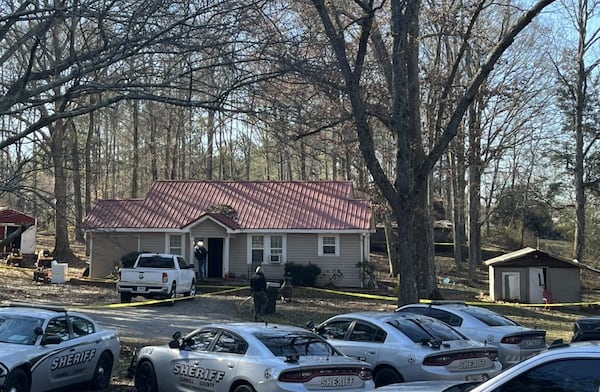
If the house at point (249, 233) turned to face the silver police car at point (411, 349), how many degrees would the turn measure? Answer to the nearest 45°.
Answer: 0° — it already faces it

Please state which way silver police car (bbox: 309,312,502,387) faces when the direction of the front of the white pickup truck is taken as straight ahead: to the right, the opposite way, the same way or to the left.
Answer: to the left

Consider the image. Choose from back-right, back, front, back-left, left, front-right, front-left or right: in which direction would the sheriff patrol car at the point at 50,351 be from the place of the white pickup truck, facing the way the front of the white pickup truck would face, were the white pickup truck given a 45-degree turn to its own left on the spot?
back

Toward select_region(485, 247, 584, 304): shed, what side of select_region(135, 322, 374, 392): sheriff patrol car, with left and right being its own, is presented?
right

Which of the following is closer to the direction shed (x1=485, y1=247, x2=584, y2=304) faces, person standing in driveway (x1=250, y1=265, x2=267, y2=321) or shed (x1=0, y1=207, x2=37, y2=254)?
the person standing in driveway

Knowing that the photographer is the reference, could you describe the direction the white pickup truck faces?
facing away from the viewer and to the right of the viewer

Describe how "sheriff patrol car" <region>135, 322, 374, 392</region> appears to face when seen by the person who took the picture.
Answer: facing away from the viewer and to the left of the viewer

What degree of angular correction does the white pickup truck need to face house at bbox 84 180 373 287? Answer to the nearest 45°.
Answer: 0° — it already faces it

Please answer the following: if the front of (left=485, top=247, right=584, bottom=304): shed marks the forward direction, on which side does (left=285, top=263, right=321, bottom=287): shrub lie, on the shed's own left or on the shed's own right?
on the shed's own right
